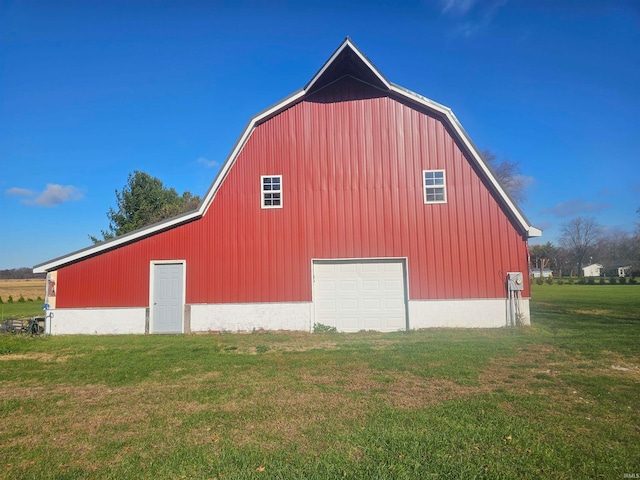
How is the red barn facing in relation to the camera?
toward the camera
